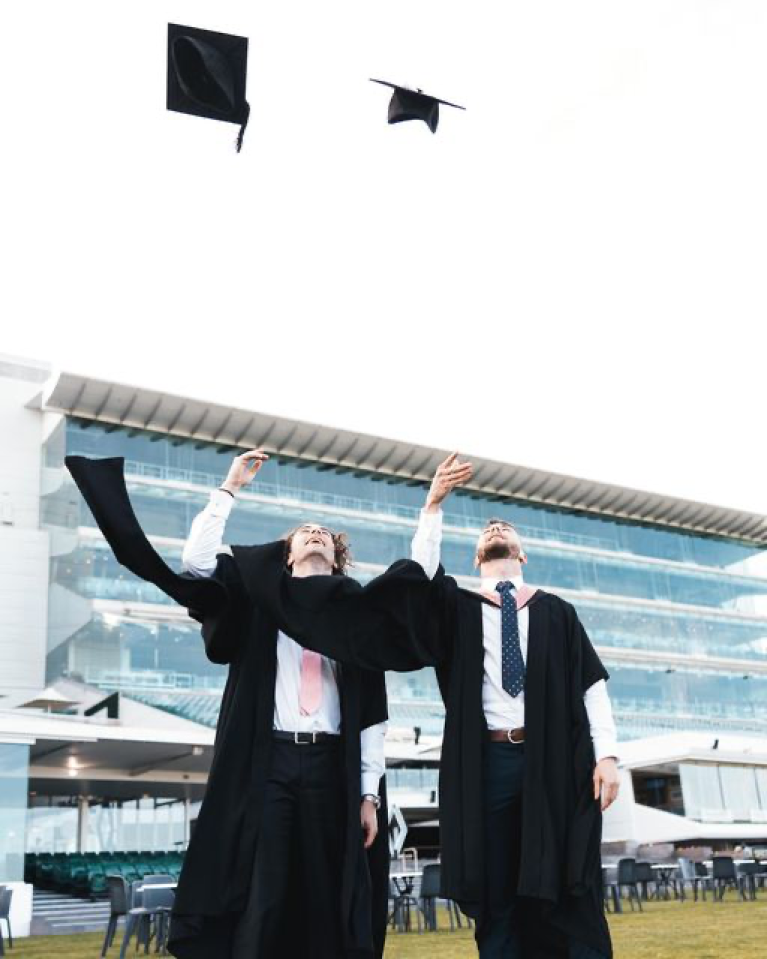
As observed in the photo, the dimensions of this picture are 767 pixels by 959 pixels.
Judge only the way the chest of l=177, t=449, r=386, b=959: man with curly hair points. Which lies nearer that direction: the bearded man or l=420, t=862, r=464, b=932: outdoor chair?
the bearded man

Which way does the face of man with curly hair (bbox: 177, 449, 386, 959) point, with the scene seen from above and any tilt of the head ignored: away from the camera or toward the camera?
toward the camera

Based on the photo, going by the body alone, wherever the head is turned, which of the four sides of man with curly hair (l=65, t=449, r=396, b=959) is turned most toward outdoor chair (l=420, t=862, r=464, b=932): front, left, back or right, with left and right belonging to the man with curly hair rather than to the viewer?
back

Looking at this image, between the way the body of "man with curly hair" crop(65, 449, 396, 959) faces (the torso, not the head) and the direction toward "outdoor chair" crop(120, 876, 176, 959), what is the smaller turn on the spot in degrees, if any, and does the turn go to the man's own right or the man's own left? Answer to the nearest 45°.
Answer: approximately 180°

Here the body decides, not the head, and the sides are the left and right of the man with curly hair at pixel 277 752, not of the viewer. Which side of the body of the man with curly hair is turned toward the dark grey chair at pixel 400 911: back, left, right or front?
back

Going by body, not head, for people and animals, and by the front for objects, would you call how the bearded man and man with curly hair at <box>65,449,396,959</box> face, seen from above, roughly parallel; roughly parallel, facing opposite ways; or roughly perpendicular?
roughly parallel

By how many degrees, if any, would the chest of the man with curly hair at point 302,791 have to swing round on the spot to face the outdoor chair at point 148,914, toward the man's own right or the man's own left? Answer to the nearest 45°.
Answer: approximately 180°

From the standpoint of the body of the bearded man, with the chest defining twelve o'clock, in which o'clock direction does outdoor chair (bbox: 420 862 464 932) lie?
The outdoor chair is roughly at 6 o'clock from the bearded man.

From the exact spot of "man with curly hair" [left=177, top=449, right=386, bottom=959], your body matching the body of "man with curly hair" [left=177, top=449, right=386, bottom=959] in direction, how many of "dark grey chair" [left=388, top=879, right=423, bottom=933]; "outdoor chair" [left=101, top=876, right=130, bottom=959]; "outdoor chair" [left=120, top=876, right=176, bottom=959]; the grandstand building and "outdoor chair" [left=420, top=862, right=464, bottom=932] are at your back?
5

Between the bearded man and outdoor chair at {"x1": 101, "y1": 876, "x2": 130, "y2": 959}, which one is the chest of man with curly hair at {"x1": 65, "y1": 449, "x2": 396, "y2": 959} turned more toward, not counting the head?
the bearded man

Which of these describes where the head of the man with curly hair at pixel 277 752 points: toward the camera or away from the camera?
toward the camera

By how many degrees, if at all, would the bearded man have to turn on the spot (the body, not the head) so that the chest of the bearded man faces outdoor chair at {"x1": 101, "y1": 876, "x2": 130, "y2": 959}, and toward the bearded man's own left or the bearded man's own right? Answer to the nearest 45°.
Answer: approximately 135° to the bearded man's own right

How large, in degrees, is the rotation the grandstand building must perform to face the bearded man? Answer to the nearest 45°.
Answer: approximately 45° to its right

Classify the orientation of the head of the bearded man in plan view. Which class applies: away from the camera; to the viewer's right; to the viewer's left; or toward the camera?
toward the camera

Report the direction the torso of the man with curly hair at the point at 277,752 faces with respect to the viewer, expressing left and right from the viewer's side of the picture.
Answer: facing the viewer

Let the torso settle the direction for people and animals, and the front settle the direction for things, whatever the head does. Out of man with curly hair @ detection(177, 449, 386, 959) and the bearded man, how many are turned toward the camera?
2
